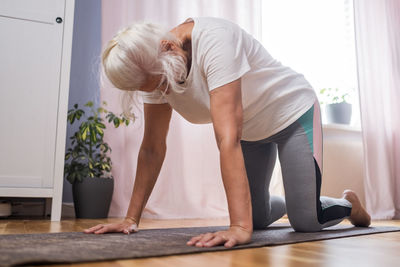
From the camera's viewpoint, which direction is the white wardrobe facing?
toward the camera

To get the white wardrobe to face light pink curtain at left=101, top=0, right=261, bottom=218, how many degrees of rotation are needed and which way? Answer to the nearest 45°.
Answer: approximately 90° to its left

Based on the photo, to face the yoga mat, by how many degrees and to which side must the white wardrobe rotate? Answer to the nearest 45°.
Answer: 0° — it already faces it

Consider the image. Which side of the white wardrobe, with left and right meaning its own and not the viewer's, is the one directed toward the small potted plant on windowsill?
left

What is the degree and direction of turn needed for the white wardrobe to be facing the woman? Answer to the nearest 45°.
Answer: approximately 45° to its left

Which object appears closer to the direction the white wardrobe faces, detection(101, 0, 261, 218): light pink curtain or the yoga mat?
the yoga mat
